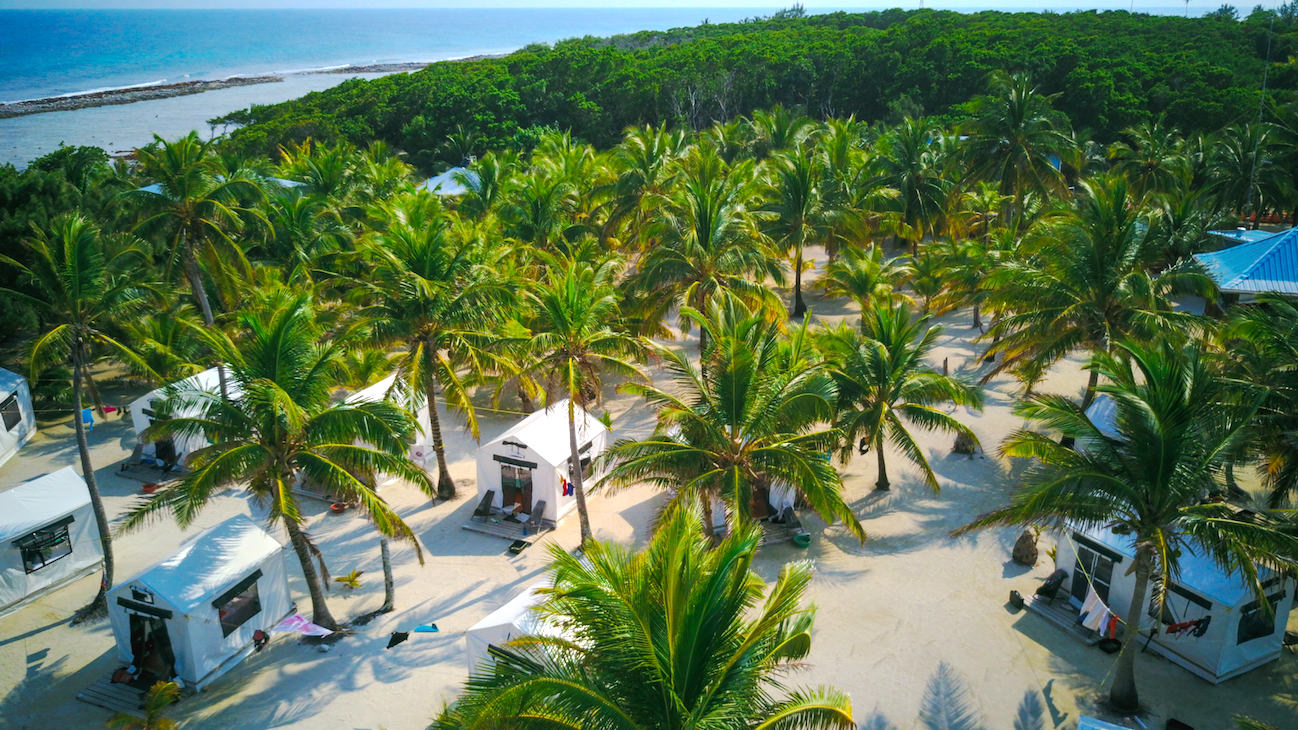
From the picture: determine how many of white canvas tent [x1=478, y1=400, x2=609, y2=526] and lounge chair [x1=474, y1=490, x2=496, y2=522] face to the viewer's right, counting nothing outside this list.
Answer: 0

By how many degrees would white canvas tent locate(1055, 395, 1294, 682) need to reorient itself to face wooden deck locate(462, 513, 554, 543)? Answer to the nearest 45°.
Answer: approximately 45° to its right

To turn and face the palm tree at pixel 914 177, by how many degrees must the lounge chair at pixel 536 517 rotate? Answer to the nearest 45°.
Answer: approximately 180°

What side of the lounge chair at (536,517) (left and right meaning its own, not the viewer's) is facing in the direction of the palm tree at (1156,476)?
left

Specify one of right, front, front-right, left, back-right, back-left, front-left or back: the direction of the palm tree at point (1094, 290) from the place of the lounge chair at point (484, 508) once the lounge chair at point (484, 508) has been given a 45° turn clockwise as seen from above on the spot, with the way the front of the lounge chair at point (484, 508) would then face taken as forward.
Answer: back

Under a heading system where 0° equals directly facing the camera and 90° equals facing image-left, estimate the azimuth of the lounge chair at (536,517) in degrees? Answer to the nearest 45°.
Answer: approximately 45°

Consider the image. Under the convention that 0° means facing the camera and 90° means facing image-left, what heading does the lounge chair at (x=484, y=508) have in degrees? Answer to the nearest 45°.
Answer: approximately 45°

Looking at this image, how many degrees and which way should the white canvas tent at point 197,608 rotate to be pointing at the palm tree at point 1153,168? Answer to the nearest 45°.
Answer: approximately 135° to its left

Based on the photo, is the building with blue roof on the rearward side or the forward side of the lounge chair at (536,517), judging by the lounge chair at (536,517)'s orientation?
on the rearward side

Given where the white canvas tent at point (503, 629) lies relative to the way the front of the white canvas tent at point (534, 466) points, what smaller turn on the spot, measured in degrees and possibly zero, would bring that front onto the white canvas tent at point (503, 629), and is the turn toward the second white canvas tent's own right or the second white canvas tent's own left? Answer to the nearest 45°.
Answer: approximately 45° to the second white canvas tent's own left

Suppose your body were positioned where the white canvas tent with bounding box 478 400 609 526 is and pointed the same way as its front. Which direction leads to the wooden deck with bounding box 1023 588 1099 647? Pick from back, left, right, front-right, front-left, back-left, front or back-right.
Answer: left

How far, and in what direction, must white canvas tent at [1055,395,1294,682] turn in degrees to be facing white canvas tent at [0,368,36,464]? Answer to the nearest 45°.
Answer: approximately 45° to its right
